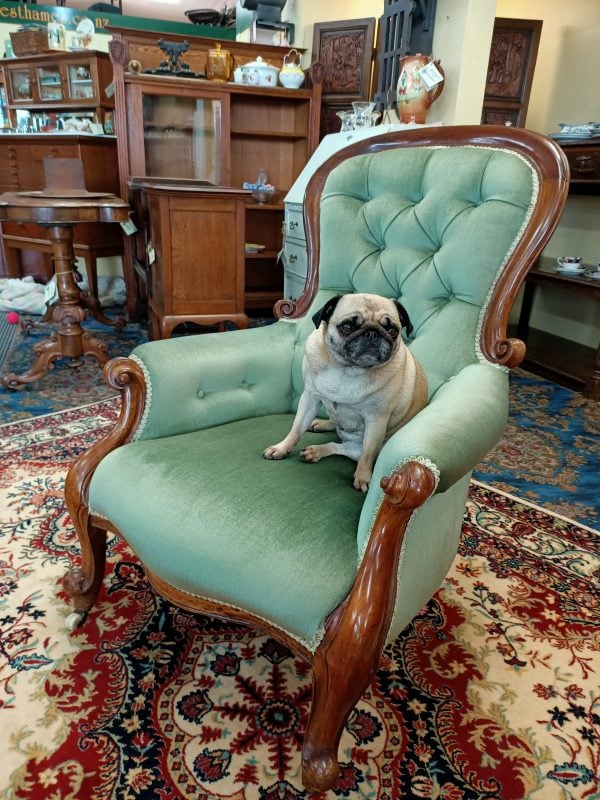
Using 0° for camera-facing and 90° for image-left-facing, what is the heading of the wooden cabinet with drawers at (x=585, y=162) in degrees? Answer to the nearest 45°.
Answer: approximately 0°

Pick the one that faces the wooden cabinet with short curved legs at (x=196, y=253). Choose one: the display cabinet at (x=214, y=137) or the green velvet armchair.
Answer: the display cabinet

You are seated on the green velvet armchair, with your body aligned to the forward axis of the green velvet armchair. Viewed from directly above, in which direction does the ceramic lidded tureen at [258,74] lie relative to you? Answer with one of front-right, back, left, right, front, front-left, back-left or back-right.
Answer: back-right

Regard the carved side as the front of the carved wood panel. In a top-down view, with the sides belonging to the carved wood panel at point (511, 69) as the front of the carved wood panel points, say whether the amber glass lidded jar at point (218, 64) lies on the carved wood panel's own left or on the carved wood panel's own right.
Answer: on the carved wood panel's own right

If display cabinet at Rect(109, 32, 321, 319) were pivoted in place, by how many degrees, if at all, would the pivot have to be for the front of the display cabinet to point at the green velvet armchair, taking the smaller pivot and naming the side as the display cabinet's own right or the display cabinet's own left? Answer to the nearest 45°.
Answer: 0° — it already faces it

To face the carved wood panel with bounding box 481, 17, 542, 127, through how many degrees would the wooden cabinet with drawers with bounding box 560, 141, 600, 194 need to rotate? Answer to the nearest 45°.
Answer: approximately 135° to its right

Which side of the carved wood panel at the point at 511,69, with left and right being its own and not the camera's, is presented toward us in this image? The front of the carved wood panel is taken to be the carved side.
front

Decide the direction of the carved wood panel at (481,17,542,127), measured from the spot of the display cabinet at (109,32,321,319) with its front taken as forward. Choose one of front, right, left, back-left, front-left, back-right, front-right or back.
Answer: left

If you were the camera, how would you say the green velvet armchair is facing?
facing the viewer and to the left of the viewer

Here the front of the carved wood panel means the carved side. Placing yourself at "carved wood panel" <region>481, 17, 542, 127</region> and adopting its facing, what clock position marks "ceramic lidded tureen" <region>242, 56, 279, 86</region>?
The ceramic lidded tureen is roughly at 2 o'clock from the carved wood panel.

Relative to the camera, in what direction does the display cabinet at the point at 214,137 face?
facing the viewer

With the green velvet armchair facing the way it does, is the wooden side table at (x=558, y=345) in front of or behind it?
behind
